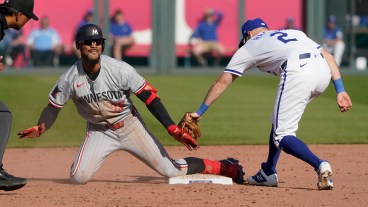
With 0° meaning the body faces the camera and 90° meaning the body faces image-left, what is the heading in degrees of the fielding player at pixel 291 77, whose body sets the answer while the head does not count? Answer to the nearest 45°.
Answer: approximately 135°
